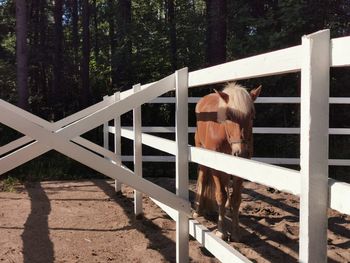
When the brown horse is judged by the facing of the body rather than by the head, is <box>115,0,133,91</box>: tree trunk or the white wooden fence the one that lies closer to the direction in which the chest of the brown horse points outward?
the white wooden fence

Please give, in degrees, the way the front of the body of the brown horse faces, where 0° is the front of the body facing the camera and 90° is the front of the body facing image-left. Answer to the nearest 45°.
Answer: approximately 315°

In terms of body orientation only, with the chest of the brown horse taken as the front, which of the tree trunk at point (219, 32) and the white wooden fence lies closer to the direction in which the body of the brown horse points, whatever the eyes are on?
the white wooden fence

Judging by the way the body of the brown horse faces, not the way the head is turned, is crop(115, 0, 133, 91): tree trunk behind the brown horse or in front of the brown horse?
behind

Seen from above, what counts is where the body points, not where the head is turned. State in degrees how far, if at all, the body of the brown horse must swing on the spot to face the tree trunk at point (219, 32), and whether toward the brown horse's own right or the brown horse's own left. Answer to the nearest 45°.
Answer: approximately 135° to the brown horse's own left

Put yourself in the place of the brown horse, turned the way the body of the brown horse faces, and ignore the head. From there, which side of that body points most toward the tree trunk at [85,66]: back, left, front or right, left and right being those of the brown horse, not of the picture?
back

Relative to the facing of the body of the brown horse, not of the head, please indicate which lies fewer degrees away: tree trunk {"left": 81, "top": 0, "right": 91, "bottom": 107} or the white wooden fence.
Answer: the white wooden fence

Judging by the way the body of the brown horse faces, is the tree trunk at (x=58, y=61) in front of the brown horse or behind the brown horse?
behind
